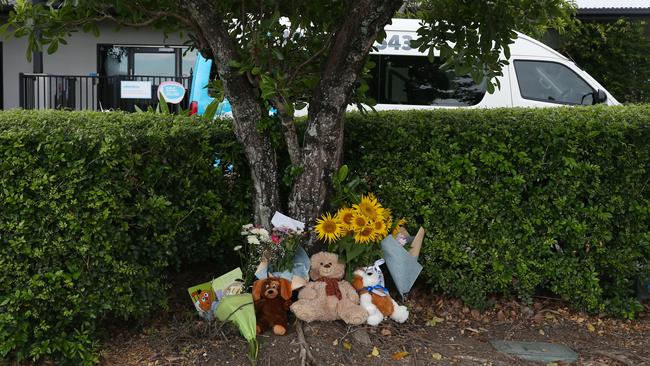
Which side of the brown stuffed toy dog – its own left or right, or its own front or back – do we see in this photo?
front

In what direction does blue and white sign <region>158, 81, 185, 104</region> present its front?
toward the camera

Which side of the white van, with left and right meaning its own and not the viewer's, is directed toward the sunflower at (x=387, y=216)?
right

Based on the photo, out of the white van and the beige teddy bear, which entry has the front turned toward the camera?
the beige teddy bear

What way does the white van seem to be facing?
to the viewer's right

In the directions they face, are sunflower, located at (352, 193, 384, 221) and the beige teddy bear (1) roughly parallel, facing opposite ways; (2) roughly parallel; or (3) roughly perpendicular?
roughly parallel

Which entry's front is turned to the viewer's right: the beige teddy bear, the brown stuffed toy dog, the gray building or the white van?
the white van

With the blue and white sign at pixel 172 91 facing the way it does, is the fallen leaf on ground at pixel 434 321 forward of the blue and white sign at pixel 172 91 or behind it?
forward

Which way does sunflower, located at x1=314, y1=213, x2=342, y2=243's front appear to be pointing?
toward the camera

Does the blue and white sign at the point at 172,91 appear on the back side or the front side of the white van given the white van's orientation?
on the back side

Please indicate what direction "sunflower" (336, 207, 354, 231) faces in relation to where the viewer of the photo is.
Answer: facing the viewer

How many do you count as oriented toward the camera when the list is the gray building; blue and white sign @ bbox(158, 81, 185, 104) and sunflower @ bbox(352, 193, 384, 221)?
3

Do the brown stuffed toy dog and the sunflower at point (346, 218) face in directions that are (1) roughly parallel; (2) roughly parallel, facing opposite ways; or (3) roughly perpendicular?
roughly parallel
